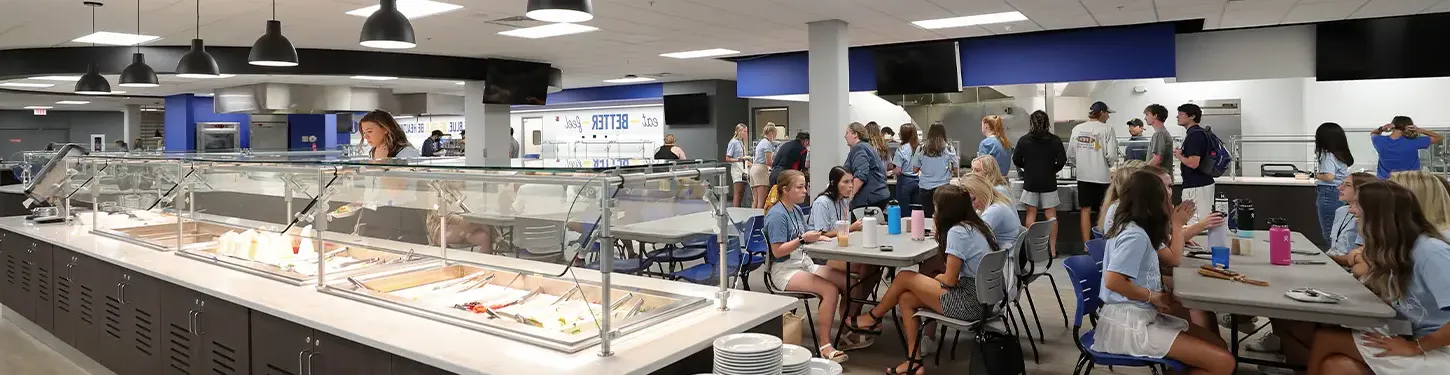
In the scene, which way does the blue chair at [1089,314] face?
to the viewer's right

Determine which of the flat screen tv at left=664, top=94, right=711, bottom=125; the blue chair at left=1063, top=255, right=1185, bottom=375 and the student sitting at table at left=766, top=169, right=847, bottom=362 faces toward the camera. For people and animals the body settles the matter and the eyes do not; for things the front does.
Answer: the flat screen tv

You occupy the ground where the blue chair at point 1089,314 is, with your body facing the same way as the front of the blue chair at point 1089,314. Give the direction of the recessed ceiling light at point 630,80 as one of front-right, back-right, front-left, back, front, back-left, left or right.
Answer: back-left

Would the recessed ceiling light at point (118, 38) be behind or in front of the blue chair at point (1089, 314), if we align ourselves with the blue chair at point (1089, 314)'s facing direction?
behind

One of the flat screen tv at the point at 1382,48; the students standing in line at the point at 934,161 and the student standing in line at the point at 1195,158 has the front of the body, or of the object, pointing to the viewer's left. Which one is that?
the student standing in line at the point at 1195,158

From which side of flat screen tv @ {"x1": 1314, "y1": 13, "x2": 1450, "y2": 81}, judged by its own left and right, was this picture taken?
front

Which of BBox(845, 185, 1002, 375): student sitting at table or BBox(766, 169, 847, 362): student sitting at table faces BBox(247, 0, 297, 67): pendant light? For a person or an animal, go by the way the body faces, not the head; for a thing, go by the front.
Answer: BBox(845, 185, 1002, 375): student sitting at table

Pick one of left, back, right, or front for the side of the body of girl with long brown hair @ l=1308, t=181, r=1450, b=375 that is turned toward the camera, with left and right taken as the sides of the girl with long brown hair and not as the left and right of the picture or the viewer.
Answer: left

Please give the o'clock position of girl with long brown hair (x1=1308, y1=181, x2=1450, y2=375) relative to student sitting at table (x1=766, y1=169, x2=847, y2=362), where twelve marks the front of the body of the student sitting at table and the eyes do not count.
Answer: The girl with long brown hair is roughly at 1 o'clock from the student sitting at table.

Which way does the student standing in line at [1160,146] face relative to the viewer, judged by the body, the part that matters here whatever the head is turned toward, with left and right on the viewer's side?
facing to the left of the viewer

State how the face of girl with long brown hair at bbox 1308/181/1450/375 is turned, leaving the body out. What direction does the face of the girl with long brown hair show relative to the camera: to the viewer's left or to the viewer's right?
to the viewer's left

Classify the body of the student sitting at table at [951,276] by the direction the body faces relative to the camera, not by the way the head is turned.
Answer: to the viewer's left

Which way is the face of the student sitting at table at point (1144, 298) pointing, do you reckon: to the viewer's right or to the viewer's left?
to the viewer's right

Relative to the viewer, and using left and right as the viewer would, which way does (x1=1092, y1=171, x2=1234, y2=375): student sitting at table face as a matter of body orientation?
facing to the right of the viewer

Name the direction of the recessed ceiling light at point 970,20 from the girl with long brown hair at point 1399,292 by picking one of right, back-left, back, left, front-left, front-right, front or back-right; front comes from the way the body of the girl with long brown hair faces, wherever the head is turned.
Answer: front-right

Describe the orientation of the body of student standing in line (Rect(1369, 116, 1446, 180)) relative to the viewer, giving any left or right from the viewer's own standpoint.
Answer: facing away from the viewer

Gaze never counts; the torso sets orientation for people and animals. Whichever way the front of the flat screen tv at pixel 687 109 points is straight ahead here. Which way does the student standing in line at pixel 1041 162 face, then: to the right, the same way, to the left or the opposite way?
the opposite way

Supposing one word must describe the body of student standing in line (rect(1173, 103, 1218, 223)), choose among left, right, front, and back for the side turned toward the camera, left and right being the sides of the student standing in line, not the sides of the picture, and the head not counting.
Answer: left
